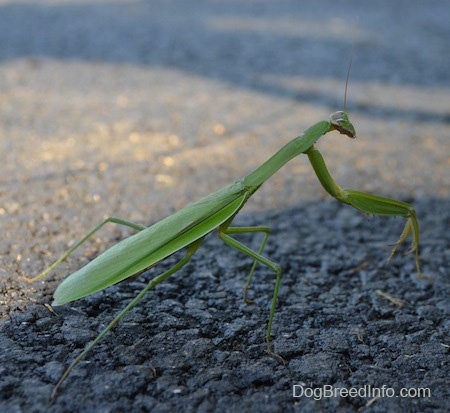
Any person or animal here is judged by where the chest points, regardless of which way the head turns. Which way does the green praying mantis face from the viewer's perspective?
to the viewer's right
